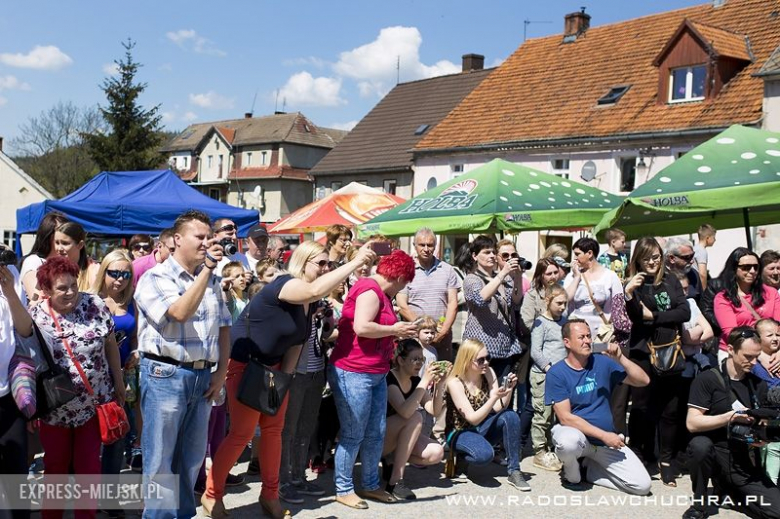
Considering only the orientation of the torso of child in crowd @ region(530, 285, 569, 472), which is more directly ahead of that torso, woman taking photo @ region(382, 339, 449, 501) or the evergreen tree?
the woman taking photo

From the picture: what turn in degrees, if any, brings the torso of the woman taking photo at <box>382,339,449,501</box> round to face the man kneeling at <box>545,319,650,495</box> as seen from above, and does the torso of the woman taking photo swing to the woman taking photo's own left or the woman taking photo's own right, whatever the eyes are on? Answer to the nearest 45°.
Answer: approximately 45° to the woman taking photo's own left

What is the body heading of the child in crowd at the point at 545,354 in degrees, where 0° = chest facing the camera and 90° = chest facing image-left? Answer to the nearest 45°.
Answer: approximately 315°

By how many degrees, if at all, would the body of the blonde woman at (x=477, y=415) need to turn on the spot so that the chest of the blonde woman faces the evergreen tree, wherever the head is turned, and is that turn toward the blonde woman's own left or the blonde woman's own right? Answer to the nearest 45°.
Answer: approximately 180°

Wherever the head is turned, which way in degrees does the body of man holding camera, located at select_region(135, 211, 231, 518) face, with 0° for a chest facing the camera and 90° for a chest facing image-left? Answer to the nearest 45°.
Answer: approximately 315°

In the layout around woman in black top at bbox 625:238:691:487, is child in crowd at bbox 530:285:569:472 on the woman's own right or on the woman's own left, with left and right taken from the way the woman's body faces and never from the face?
on the woman's own right

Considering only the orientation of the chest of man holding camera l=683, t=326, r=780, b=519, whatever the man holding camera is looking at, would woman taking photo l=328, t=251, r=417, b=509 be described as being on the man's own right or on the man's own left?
on the man's own right

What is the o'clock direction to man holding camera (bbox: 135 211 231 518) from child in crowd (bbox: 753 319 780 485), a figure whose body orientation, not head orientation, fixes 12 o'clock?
The man holding camera is roughly at 3 o'clock from the child in crowd.

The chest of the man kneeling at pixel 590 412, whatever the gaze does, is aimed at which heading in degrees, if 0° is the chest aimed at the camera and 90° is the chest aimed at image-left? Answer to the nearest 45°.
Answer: approximately 315°

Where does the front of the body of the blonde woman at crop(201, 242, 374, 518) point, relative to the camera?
to the viewer's right

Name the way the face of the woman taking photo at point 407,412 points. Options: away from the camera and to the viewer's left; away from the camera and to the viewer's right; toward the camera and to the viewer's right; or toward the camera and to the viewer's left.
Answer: toward the camera and to the viewer's right
